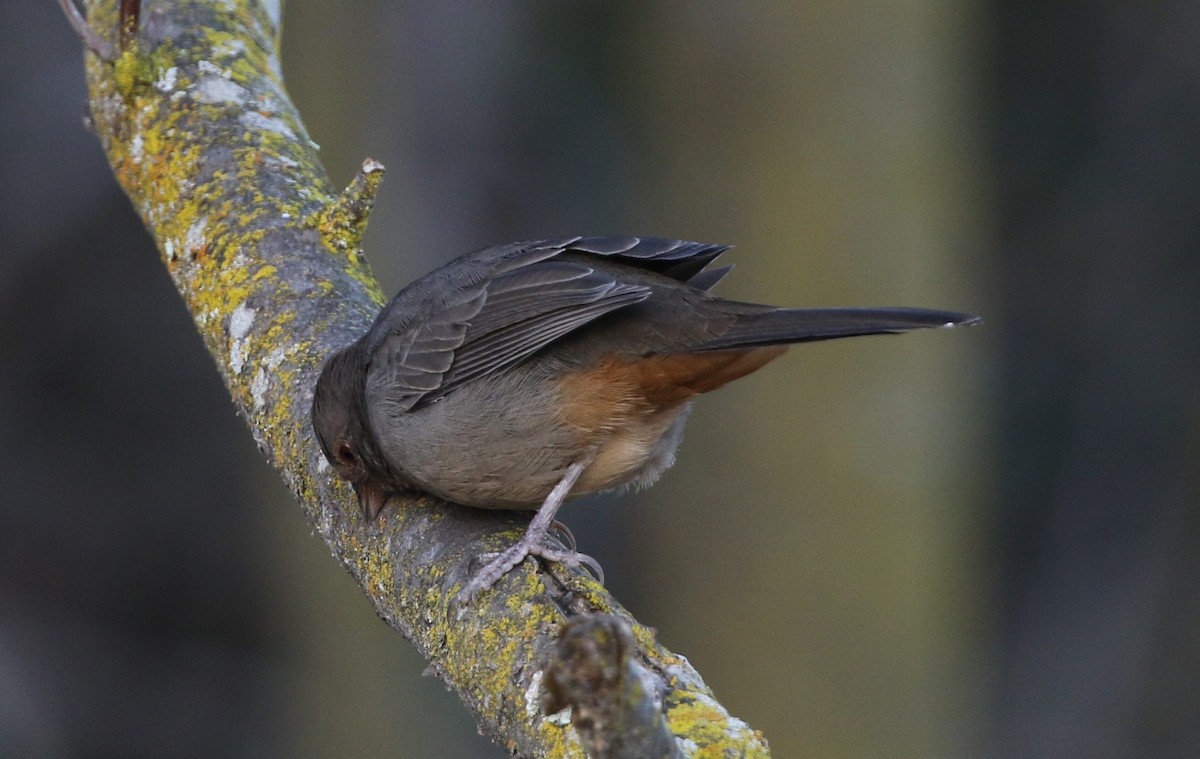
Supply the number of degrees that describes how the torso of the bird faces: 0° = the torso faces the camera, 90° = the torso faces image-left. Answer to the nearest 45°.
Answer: approximately 90°
